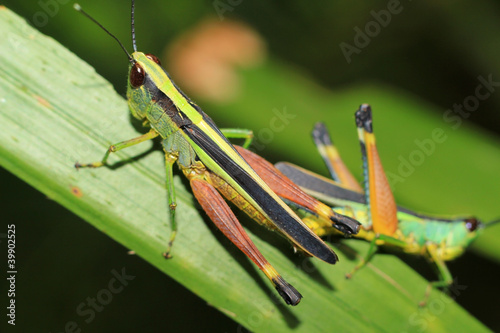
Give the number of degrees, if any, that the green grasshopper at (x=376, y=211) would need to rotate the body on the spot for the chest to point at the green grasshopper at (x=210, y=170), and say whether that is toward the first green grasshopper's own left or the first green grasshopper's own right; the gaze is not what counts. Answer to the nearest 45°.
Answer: approximately 135° to the first green grasshopper's own right

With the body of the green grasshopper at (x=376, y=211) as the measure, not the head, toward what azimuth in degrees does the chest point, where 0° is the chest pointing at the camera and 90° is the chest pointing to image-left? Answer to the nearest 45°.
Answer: approximately 270°
